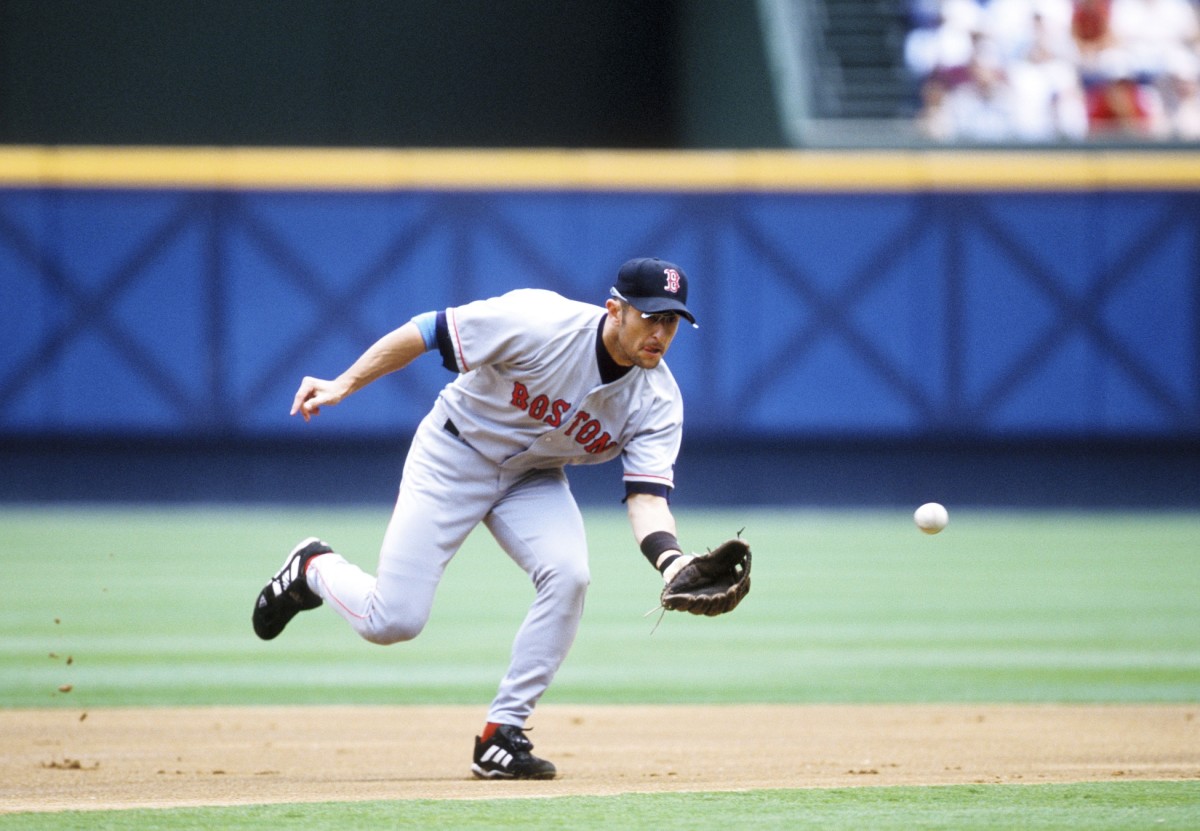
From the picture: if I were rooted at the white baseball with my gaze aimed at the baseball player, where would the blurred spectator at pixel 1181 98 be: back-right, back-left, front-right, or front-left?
back-right

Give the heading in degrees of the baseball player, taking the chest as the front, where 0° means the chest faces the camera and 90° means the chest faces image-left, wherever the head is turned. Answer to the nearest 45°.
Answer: approximately 315°

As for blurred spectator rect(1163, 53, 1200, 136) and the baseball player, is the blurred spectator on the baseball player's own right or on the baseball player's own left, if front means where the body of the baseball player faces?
on the baseball player's own left

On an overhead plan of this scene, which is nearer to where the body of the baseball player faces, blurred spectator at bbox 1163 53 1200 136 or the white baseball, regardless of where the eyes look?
the white baseball

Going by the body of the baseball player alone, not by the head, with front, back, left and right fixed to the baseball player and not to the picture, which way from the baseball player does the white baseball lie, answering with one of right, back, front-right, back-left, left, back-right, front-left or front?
front-left

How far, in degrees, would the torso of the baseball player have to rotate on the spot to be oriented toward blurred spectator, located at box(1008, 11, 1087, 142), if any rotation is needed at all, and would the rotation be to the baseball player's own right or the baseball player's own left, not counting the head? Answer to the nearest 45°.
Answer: approximately 90° to the baseball player's own left

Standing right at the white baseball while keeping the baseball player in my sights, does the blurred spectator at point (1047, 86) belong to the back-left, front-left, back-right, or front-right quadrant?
back-right
